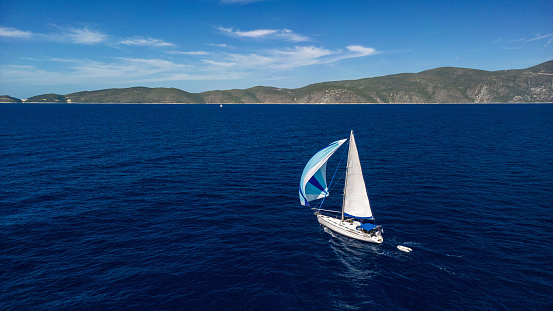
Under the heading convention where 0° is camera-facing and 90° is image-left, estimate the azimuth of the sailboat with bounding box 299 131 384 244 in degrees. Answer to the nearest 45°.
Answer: approximately 135°
